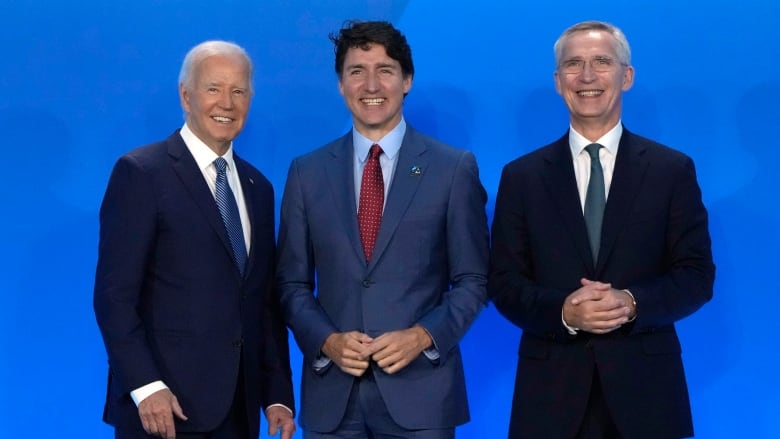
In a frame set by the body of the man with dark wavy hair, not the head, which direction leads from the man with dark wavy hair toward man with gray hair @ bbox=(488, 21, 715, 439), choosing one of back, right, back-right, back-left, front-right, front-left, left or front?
left

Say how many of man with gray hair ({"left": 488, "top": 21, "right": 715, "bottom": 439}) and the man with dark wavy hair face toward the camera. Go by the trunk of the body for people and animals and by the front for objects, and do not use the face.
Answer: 2

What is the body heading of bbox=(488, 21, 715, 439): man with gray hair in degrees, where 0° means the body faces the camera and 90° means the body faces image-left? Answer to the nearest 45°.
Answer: approximately 0°

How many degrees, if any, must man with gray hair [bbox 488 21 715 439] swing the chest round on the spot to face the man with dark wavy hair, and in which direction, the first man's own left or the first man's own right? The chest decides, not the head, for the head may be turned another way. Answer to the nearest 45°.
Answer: approximately 90° to the first man's own right
